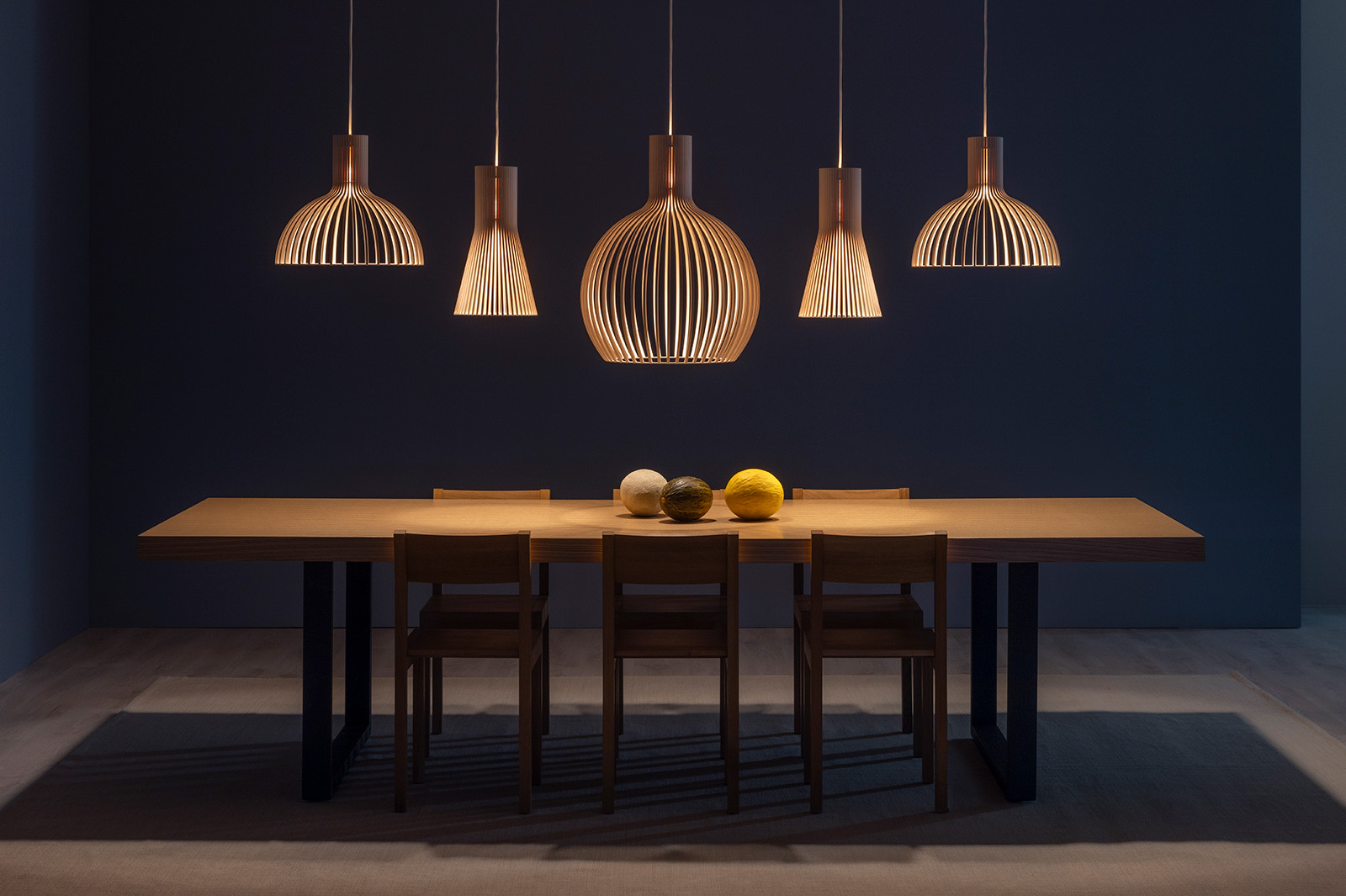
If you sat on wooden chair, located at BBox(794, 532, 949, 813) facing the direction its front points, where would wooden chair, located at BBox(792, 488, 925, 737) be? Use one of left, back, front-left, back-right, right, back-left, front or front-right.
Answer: front

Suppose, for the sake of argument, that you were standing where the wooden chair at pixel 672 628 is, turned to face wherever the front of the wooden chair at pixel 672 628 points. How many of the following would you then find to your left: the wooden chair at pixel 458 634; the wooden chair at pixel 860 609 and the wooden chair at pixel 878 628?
1

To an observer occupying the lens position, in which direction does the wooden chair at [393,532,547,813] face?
facing away from the viewer

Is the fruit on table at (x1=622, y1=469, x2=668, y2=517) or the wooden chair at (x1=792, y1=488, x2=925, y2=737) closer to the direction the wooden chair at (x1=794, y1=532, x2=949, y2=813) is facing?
the wooden chair

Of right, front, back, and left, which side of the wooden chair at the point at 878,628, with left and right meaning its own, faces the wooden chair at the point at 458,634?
left

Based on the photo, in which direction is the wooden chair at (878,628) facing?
away from the camera

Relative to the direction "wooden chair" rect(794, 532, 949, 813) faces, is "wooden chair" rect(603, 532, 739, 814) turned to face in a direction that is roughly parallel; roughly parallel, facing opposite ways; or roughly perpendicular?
roughly parallel

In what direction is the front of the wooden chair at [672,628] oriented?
away from the camera

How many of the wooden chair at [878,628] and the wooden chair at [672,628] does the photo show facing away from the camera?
2

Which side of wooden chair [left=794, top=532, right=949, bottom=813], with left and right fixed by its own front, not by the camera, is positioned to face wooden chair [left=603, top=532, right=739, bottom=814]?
left
